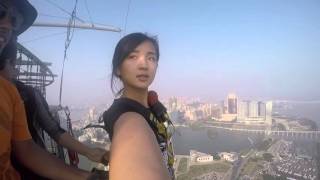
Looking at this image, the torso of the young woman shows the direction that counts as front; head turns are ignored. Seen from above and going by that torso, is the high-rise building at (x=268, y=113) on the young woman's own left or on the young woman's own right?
on the young woman's own left

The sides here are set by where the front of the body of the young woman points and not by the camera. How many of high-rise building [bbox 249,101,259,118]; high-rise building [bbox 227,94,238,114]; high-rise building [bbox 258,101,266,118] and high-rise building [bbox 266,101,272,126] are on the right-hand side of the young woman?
0

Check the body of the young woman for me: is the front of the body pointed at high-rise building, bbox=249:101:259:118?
no

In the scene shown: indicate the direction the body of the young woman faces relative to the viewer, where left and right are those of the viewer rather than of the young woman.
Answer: facing the viewer and to the right of the viewer

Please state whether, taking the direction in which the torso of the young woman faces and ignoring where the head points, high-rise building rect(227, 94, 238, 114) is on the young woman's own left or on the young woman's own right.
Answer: on the young woman's own left

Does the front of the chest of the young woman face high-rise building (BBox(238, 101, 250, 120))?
no

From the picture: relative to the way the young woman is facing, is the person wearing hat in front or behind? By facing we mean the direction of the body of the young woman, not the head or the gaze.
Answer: behind

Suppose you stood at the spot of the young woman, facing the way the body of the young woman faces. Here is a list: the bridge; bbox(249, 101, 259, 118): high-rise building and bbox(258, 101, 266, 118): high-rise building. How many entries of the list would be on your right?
0
